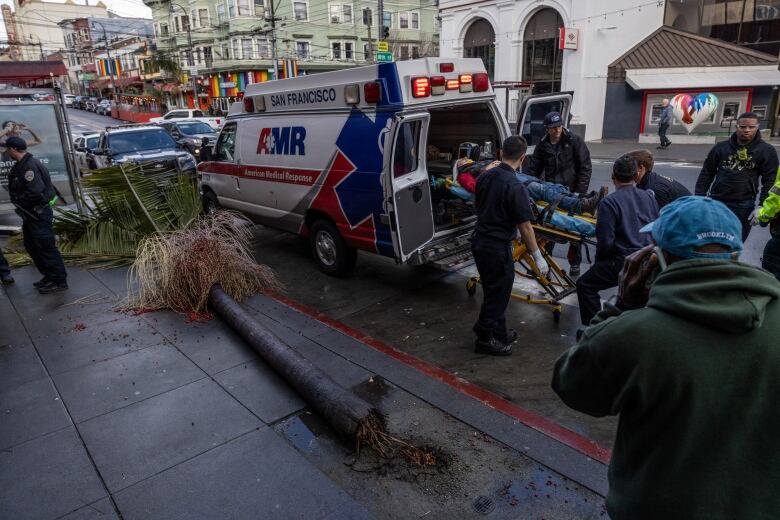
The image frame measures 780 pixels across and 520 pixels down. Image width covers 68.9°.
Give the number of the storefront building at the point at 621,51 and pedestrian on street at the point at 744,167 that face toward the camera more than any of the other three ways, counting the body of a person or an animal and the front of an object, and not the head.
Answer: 2

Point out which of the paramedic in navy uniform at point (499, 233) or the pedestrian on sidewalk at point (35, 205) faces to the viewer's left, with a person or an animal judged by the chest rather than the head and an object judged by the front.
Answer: the pedestrian on sidewalk

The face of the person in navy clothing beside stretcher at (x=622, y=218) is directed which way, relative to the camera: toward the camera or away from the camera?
away from the camera

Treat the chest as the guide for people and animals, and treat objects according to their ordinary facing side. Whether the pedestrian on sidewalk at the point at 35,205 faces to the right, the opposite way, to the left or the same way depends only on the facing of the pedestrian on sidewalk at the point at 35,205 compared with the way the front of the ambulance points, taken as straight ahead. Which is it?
to the left

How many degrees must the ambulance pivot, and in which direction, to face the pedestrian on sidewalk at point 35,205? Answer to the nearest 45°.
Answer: approximately 45° to its left

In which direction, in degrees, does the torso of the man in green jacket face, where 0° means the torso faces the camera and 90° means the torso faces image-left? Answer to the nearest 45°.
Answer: approximately 135°

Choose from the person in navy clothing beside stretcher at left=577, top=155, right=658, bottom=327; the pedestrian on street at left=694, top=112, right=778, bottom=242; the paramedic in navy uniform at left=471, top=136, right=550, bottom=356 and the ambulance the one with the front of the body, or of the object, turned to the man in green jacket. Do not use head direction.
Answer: the pedestrian on street at left=694, top=112, right=778, bottom=242

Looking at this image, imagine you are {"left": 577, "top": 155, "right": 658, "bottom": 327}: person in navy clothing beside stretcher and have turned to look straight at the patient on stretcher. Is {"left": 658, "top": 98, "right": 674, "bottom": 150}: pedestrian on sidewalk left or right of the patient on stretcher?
right

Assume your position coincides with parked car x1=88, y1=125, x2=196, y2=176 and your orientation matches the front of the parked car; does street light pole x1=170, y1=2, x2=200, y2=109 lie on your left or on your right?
on your left

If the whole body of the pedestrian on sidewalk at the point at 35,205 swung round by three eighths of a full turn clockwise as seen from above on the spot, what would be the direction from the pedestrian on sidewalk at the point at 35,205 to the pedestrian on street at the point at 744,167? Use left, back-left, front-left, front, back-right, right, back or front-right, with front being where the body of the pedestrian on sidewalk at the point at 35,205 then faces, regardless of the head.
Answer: right

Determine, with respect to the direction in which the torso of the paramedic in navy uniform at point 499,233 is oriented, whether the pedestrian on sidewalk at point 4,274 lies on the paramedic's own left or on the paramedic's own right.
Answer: on the paramedic's own left

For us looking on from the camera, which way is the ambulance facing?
facing away from the viewer and to the left of the viewer

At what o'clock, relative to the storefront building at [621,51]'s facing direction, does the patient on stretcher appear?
The patient on stretcher is roughly at 12 o'clock from the storefront building.

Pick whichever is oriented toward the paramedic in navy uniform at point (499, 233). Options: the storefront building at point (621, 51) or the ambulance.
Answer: the storefront building

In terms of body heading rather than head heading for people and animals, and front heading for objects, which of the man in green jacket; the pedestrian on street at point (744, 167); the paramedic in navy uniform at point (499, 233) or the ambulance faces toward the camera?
the pedestrian on street

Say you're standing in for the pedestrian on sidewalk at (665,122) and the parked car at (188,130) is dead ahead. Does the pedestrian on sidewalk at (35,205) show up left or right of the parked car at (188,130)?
left

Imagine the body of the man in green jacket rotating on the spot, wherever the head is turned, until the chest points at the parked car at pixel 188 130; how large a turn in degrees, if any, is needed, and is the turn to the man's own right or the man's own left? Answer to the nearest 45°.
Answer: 0° — they already face it

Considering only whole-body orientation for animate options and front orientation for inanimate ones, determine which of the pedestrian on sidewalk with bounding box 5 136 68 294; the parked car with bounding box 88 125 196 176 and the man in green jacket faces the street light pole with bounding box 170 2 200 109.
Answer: the man in green jacket
